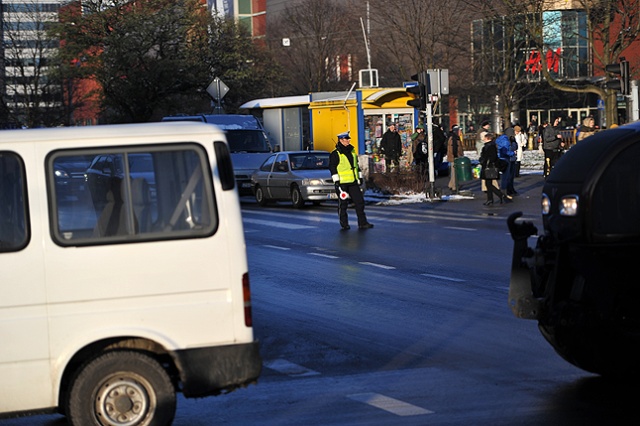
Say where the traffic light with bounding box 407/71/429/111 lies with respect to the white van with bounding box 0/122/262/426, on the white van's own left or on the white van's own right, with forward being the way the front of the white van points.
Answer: on the white van's own right

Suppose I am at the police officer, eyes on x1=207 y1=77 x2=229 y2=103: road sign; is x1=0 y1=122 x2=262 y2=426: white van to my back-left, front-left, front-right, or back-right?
back-left

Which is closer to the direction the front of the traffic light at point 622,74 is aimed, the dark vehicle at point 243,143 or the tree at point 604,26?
the dark vehicle

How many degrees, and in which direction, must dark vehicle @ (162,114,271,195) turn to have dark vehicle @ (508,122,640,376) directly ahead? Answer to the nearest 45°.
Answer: approximately 45° to its right
